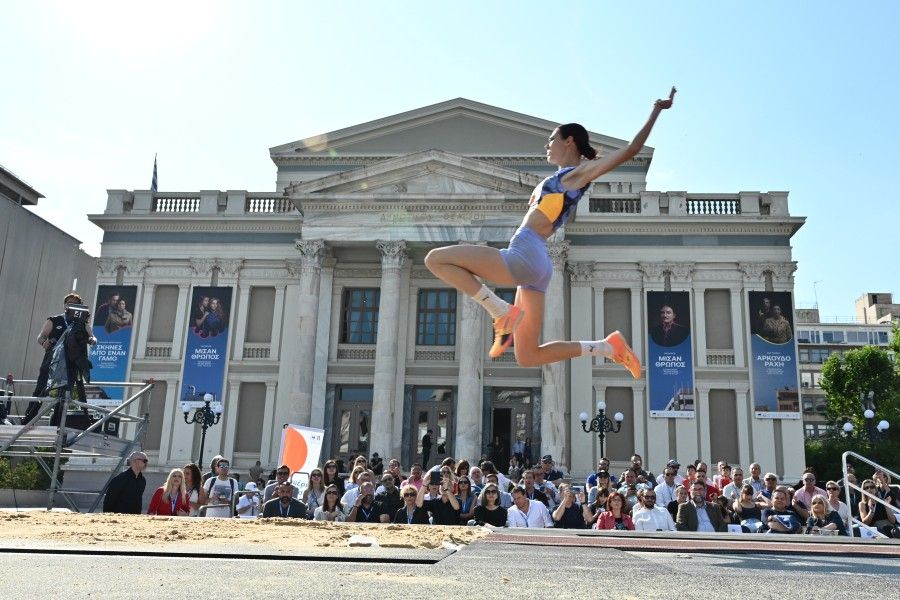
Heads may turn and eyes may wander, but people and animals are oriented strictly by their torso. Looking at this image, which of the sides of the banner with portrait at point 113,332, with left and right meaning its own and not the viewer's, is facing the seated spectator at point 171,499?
front

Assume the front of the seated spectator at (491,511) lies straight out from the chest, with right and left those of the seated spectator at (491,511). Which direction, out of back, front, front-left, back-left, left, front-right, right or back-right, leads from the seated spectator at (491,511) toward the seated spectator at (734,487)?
back-left

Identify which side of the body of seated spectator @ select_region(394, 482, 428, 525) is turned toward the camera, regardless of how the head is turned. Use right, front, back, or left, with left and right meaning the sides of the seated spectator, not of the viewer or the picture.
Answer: front

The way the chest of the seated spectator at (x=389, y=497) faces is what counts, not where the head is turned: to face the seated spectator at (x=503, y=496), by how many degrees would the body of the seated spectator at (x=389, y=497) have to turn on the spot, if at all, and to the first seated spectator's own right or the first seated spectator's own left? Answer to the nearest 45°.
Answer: approximately 135° to the first seated spectator's own left

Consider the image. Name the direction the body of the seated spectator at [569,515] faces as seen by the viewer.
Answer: toward the camera

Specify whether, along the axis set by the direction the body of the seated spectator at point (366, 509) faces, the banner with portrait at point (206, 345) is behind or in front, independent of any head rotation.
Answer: behind

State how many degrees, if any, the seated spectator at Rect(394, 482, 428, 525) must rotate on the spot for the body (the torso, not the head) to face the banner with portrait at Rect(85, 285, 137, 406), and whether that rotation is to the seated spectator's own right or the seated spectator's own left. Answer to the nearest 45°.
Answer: approximately 135° to the seated spectator's own right

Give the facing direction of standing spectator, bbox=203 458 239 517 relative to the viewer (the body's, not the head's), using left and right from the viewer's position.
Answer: facing the viewer

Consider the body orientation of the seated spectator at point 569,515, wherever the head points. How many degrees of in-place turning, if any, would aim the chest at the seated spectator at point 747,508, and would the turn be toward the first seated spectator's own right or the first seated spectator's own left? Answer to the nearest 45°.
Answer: approximately 135° to the first seated spectator's own left

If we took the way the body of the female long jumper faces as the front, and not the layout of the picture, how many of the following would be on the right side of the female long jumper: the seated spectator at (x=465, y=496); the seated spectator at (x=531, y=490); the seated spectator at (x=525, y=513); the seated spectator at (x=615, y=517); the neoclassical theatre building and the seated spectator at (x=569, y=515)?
6

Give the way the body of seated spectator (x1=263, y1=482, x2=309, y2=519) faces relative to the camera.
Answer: toward the camera
